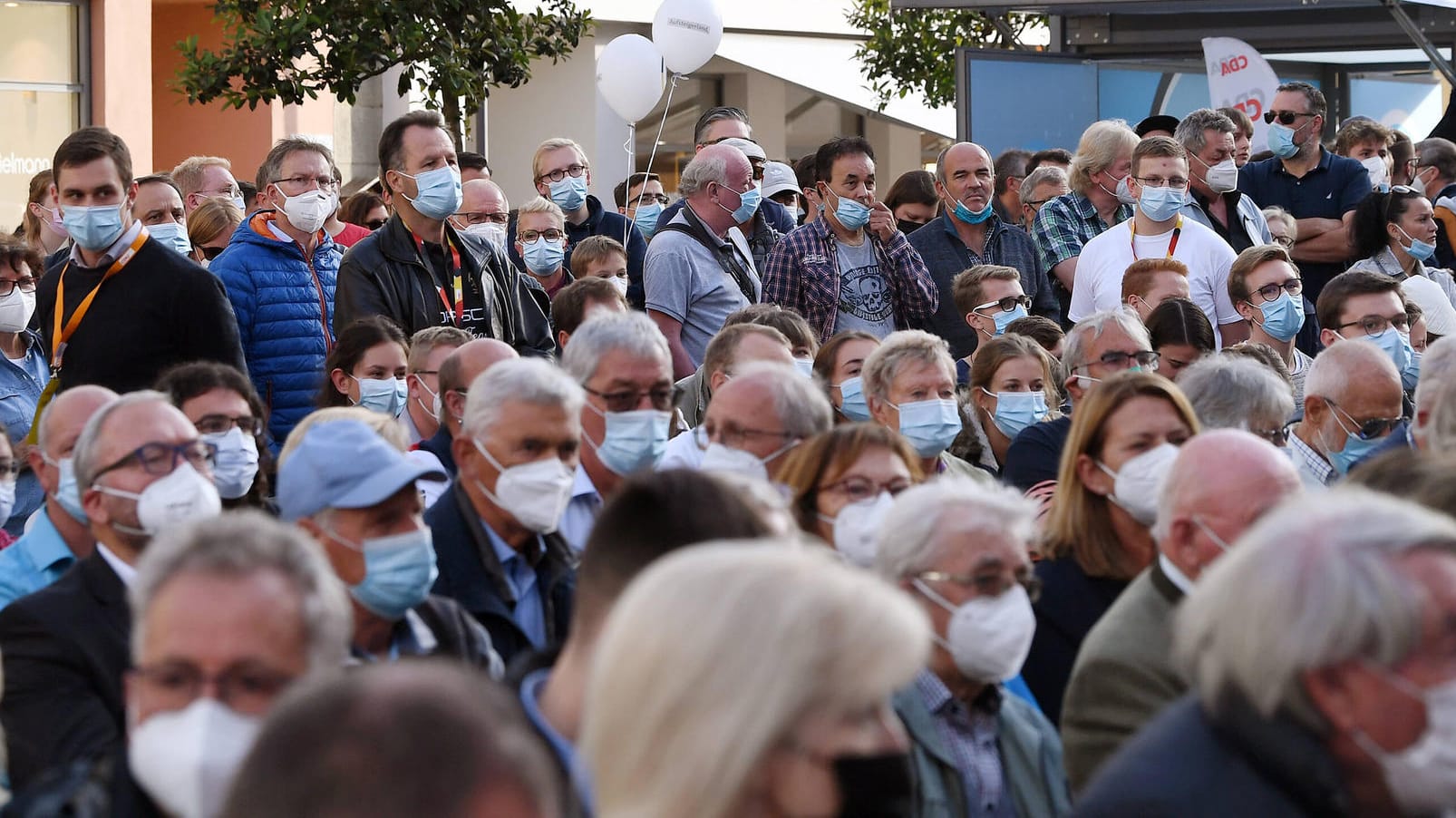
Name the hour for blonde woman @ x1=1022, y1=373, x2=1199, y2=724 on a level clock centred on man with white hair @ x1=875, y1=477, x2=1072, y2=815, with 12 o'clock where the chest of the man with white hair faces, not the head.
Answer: The blonde woman is roughly at 8 o'clock from the man with white hair.

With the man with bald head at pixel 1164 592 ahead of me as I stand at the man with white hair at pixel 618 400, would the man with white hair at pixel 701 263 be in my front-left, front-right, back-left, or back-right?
back-left

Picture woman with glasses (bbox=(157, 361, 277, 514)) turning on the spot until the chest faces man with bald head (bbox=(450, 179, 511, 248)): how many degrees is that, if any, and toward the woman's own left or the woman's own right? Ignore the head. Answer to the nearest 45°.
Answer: approximately 135° to the woman's own left

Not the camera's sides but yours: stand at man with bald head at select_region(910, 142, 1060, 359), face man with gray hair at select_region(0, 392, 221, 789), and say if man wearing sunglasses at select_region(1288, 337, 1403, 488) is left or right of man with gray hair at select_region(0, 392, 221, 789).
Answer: left

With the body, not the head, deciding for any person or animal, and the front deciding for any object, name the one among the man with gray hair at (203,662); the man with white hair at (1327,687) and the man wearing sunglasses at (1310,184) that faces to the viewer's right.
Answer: the man with white hair at (1327,687)

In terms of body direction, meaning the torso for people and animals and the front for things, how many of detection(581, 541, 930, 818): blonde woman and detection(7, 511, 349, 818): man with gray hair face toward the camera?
1

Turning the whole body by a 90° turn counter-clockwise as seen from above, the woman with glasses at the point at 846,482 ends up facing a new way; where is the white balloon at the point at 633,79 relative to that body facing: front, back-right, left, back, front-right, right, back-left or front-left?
front-left
